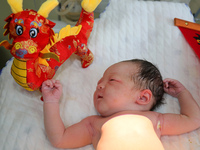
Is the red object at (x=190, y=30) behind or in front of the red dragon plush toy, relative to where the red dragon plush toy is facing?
behind

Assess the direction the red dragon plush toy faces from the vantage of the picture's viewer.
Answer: facing the viewer and to the left of the viewer
